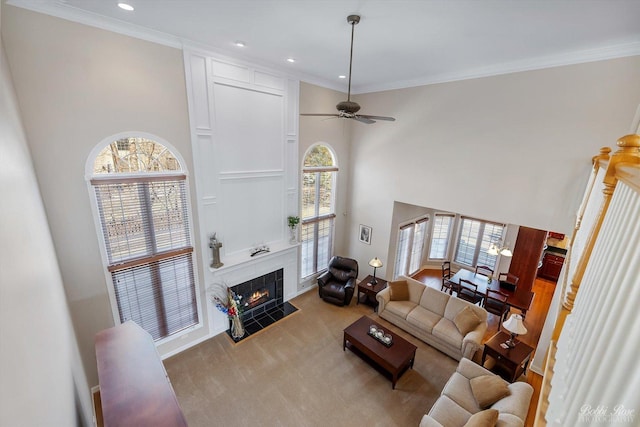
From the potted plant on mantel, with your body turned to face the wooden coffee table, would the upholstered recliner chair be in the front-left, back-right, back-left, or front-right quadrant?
front-left

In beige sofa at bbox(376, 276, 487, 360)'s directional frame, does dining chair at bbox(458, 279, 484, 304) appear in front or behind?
behind

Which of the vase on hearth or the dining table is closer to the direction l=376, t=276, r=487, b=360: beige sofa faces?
the vase on hearth

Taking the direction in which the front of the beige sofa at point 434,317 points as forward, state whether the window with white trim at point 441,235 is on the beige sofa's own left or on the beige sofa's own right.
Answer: on the beige sofa's own right

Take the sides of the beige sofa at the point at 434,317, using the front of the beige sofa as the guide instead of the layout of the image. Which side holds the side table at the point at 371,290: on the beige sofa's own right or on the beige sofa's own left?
on the beige sofa's own right

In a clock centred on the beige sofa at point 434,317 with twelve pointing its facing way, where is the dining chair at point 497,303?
The dining chair is roughly at 6 o'clock from the beige sofa.

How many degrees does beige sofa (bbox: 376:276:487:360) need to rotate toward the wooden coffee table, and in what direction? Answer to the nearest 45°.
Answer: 0° — it already faces it

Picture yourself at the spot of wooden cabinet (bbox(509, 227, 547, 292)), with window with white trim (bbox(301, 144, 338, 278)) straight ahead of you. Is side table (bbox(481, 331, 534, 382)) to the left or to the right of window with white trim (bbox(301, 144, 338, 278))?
left

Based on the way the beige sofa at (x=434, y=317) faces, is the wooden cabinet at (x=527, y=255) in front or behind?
behind

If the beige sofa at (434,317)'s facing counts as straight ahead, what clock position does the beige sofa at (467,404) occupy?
the beige sofa at (467,404) is roughly at 10 o'clock from the beige sofa at (434,317).

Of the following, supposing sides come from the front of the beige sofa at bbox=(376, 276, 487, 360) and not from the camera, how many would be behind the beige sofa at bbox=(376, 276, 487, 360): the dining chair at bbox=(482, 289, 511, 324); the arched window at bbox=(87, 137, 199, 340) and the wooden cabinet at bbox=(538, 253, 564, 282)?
2

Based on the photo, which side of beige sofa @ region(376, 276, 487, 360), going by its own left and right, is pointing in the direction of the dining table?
back

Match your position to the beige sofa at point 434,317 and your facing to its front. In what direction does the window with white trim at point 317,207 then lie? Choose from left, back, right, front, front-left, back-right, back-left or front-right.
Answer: front-right

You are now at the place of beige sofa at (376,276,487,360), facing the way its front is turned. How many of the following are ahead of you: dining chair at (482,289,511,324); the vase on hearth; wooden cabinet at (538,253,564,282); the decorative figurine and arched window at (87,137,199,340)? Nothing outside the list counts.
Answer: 3

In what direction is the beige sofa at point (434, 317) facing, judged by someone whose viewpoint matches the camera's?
facing the viewer and to the left of the viewer
